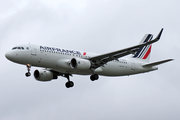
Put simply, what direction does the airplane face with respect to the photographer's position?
facing the viewer and to the left of the viewer
